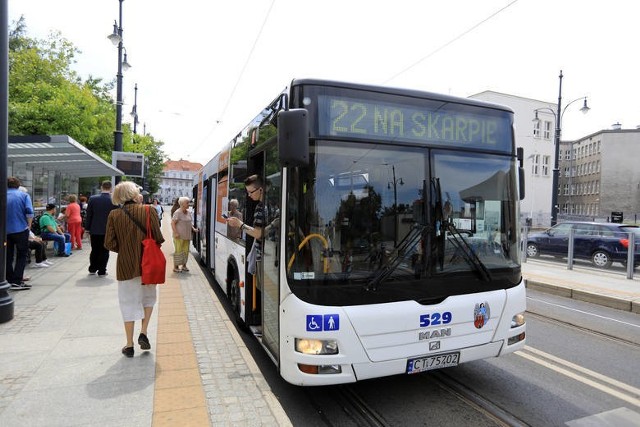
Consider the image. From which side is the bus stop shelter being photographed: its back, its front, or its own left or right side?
right

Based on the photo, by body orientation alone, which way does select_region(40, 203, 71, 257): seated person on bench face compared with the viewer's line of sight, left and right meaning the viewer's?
facing to the right of the viewer

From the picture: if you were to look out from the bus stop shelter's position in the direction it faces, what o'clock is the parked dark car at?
The parked dark car is roughly at 1 o'clock from the bus stop shelter.

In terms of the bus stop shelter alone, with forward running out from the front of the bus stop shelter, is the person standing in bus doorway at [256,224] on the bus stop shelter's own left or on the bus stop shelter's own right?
on the bus stop shelter's own right

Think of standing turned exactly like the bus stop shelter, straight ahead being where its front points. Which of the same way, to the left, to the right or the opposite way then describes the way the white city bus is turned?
to the right

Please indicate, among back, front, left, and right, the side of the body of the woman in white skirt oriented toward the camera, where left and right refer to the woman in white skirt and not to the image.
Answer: back

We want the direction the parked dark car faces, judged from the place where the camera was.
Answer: facing away from the viewer and to the left of the viewer

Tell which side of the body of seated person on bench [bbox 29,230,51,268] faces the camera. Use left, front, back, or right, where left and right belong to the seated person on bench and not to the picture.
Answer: right
